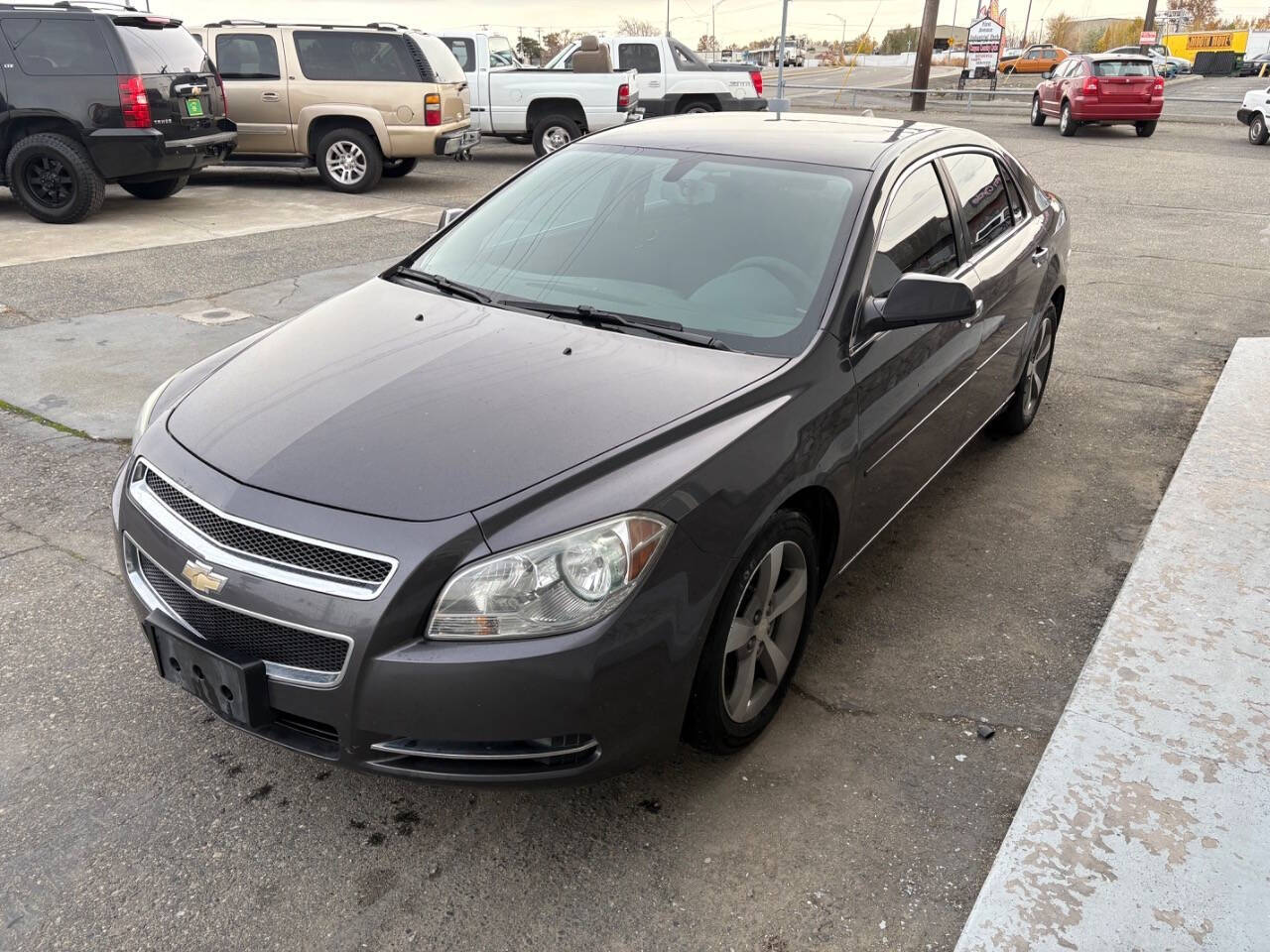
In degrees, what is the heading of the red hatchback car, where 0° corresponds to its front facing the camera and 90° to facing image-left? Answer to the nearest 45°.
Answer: approximately 135°

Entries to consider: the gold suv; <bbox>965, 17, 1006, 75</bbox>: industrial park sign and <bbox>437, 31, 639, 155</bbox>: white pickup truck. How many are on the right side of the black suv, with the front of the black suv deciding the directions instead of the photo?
3

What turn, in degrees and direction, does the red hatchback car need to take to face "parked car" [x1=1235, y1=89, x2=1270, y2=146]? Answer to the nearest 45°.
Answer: approximately 135° to its right

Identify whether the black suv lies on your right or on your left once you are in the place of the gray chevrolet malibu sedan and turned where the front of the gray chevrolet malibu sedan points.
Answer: on your right

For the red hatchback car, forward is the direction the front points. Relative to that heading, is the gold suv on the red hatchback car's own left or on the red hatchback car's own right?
on the red hatchback car's own left

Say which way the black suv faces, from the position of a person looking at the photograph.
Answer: facing away from the viewer and to the left of the viewer

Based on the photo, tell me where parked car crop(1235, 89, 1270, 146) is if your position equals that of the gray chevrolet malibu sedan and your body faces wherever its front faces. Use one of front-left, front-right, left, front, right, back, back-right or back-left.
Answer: back

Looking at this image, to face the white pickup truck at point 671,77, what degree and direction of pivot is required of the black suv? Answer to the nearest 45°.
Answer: approximately 90° to its right

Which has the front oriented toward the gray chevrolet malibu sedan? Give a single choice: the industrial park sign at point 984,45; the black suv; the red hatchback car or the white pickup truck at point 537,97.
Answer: the industrial park sign
